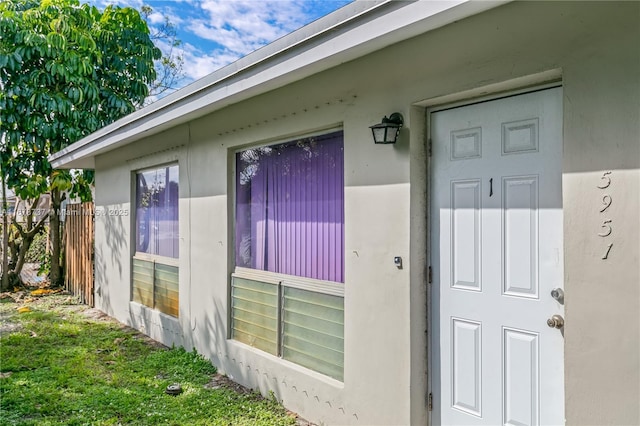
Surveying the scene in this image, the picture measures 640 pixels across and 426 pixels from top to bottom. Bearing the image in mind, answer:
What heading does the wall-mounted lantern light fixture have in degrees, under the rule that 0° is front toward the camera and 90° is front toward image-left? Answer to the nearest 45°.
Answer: approximately 45°

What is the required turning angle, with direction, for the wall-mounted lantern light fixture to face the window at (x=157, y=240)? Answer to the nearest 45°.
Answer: approximately 90° to its right

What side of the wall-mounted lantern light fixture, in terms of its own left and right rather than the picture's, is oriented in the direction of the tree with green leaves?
right

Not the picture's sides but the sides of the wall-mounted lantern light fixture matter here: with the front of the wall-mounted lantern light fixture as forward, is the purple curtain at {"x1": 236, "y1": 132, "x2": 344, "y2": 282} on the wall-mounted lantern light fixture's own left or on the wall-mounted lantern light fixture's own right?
on the wall-mounted lantern light fixture's own right

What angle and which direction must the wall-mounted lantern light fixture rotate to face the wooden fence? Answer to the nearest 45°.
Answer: approximately 90° to its right
